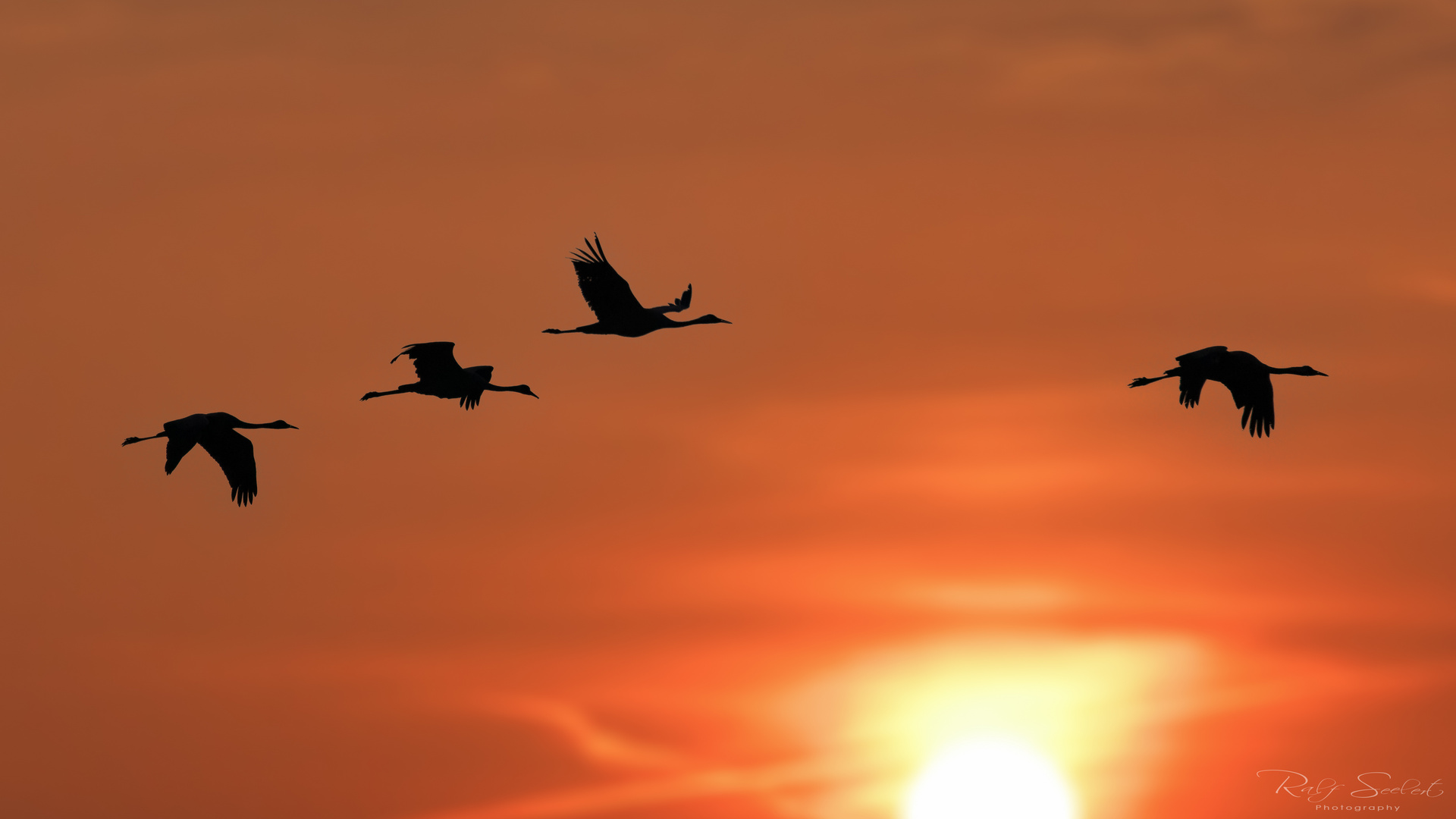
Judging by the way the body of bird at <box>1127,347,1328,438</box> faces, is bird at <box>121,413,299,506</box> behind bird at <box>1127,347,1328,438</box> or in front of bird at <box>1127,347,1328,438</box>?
behind

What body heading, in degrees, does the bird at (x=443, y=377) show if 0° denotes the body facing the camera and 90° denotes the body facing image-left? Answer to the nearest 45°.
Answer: approximately 270°

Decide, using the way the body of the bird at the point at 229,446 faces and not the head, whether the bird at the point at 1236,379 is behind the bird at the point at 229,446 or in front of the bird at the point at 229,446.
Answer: in front

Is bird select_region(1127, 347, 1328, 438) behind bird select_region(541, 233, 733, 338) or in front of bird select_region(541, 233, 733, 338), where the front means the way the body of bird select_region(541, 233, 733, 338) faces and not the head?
in front

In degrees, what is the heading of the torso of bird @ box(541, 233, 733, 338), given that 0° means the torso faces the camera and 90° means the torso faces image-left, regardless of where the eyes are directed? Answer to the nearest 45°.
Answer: approximately 270°

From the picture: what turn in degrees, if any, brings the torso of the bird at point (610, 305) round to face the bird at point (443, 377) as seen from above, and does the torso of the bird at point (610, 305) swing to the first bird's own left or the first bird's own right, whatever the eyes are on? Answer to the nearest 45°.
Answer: approximately 180°

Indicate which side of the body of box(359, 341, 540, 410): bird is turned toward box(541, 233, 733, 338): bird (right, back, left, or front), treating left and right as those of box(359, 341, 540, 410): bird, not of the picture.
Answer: front

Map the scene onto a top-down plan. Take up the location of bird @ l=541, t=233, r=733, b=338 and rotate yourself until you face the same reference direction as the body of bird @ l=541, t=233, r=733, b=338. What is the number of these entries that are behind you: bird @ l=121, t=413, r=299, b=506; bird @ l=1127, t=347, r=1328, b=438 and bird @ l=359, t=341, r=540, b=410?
2

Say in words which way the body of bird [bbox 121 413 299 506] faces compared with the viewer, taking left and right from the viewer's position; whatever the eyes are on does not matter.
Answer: facing to the right of the viewer

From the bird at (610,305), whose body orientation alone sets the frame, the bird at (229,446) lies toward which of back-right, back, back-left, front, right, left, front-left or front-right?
back

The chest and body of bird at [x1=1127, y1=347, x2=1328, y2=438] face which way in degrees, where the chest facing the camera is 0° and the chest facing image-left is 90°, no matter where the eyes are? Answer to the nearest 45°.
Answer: approximately 270°

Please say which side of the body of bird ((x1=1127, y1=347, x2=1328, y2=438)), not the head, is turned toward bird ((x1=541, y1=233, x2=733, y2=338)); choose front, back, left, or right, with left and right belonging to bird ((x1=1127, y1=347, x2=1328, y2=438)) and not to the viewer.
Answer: back

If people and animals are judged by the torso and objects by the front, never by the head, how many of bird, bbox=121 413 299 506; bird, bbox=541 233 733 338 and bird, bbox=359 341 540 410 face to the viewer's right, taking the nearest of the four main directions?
3

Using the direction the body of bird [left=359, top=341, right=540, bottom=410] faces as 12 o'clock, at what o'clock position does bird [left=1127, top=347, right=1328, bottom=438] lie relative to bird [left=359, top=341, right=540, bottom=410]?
bird [left=1127, top=347, right=1328, bottom=438] is roughly at 1 o'clock from bird [left=359, top=341, right=540, bottom=410].

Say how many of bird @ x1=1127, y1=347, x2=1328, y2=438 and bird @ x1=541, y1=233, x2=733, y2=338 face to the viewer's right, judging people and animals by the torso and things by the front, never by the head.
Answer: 2

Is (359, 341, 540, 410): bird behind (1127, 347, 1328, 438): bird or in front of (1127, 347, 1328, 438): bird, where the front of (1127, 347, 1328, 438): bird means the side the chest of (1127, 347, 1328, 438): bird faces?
behind
